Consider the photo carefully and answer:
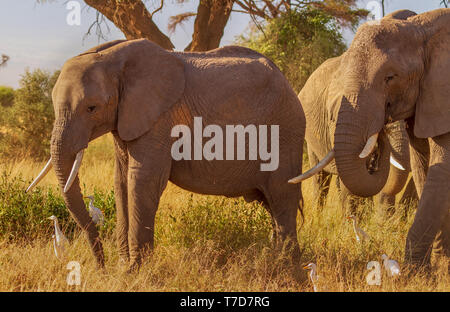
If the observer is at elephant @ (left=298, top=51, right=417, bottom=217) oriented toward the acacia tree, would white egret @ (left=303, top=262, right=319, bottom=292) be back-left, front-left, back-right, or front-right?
back-left

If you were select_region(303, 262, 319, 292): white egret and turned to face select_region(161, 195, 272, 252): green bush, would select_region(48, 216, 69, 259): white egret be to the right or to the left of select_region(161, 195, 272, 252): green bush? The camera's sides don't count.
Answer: left

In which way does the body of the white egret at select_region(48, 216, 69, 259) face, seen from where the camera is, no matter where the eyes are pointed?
to the viewer's left

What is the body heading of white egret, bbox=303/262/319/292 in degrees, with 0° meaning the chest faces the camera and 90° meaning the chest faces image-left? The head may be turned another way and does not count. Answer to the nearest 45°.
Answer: approximately 90°
